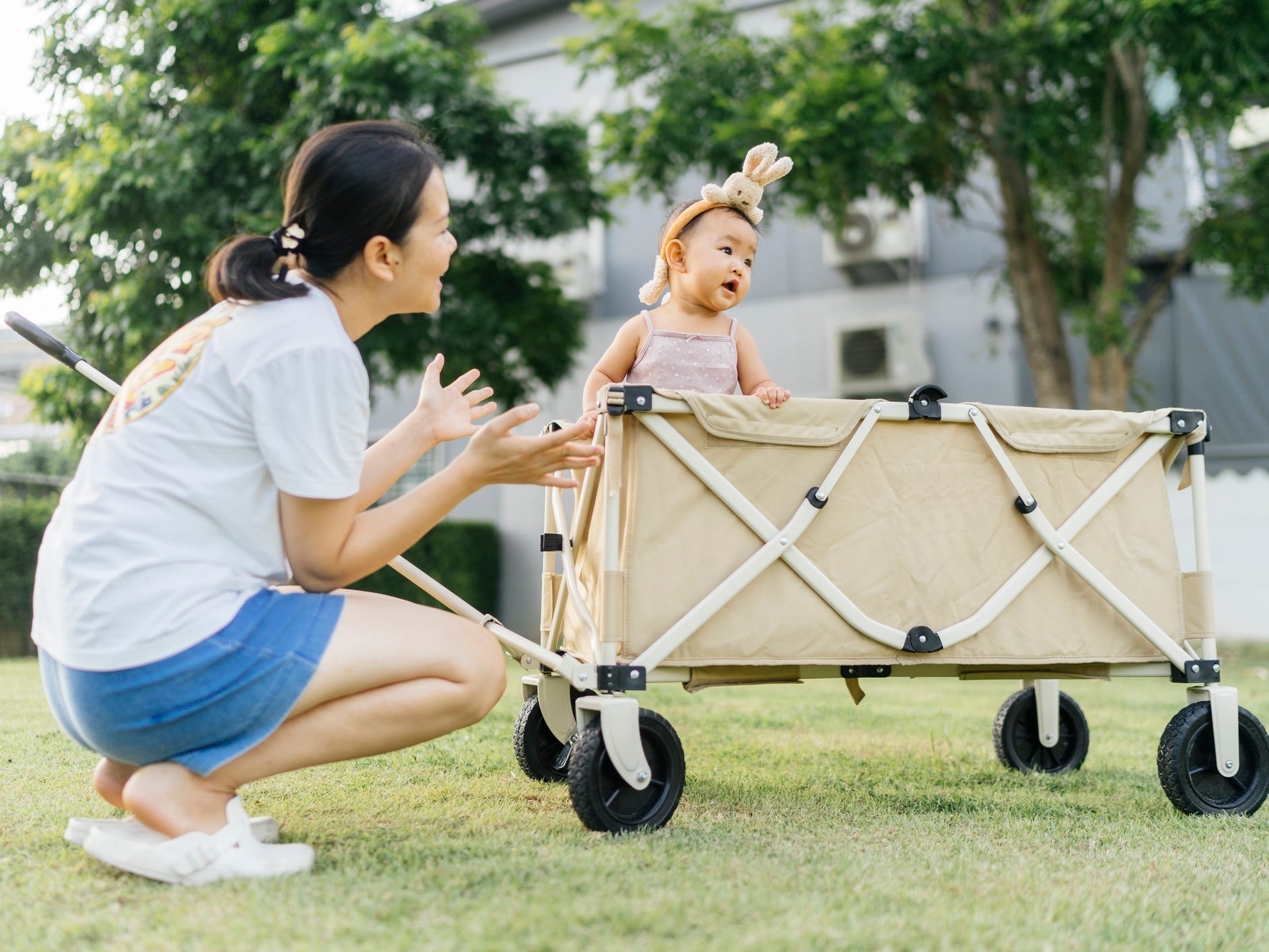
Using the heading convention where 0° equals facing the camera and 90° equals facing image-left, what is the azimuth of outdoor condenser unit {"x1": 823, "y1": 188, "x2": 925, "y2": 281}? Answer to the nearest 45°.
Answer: approximately 0°

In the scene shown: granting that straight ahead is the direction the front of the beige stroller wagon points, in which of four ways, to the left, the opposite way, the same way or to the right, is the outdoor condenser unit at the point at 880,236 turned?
to the left

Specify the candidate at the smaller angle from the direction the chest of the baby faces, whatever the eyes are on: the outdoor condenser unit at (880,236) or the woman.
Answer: the woman

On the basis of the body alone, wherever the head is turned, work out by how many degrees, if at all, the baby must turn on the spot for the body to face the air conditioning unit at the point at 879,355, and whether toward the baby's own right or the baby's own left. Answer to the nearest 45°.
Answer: approximately 135° to the baby's own left

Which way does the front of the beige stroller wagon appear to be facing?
to the viewer's left

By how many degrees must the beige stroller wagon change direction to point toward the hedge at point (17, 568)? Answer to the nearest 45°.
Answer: approximately 45° to its right

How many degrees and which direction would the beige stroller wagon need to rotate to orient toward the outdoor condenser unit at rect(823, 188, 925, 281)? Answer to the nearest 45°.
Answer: approximately 90° to its right

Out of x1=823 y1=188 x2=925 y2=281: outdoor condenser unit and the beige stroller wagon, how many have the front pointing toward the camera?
1

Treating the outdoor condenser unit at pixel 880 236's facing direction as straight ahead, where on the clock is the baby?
The baby is roughly at 12 o'clock from the outdoor condenser unit.

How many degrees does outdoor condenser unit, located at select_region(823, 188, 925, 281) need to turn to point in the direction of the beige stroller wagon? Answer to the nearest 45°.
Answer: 0° — it already faces it

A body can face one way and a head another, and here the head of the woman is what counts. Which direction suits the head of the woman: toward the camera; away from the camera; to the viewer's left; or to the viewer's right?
to the viewer's right
